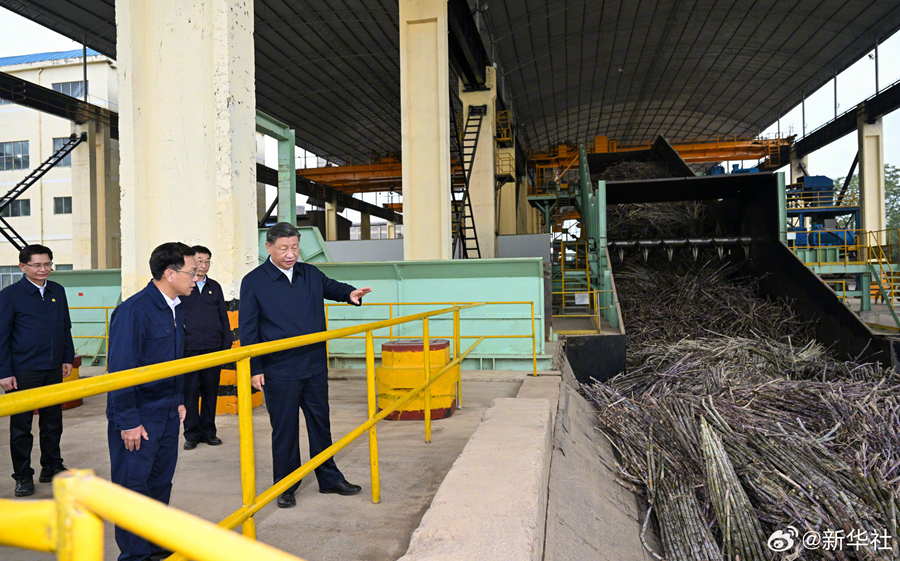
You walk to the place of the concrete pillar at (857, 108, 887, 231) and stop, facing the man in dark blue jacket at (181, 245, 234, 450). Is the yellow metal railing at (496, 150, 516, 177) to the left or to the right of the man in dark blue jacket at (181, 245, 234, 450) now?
right

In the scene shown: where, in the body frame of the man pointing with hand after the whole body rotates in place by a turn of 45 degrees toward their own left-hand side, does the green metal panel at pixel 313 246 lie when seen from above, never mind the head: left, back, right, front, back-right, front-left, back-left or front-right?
left

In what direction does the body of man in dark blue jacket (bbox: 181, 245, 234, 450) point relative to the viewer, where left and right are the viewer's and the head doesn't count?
facing the viewer

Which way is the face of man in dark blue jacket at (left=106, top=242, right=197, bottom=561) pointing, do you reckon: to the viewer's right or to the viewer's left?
to the viewer's right

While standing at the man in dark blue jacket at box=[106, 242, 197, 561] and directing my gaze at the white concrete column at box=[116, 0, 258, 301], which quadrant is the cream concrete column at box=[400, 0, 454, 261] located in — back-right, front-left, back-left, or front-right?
front-right

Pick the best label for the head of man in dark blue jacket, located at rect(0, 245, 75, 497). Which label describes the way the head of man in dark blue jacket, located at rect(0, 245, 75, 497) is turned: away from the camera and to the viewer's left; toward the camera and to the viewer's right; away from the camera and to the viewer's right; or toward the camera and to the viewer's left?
toward the camera and to the viewer's right

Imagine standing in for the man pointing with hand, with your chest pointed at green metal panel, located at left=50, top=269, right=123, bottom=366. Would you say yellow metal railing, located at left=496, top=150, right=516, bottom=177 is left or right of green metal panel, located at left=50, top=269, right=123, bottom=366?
right

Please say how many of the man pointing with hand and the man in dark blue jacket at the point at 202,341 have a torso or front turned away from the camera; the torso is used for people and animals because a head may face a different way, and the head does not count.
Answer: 0

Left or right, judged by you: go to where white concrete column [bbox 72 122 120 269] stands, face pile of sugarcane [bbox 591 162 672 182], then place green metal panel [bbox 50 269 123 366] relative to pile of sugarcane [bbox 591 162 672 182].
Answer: right

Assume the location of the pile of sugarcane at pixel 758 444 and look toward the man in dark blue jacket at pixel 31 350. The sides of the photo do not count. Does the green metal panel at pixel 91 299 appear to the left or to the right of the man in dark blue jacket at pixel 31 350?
right

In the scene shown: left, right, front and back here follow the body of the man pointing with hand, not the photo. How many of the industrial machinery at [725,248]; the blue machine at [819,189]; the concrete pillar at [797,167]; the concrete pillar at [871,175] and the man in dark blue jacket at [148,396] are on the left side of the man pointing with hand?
4

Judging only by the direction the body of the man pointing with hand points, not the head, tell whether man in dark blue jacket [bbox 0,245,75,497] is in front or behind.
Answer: behind

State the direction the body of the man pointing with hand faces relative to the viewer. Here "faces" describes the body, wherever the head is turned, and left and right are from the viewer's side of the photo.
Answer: facing the viewer and to the right of the viewer
